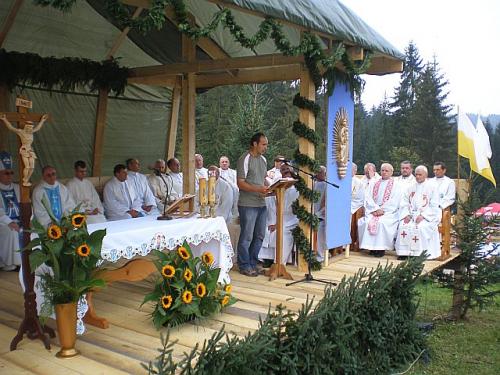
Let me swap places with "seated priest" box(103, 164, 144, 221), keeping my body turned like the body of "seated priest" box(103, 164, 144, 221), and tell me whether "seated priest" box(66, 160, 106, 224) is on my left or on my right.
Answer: on my right

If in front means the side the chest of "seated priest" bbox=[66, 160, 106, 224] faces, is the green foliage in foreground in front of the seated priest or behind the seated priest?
in front

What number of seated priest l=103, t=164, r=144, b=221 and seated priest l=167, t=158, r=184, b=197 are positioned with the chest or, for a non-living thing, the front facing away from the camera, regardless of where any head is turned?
0

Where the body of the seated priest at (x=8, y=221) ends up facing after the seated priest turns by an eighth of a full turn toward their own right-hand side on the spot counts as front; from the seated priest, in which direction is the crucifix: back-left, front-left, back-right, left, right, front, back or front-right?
front

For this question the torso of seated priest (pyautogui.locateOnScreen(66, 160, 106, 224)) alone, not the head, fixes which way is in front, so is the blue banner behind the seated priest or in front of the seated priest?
in front

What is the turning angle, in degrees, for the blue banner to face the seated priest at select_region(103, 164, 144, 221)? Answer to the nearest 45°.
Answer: approximately 135° to its right

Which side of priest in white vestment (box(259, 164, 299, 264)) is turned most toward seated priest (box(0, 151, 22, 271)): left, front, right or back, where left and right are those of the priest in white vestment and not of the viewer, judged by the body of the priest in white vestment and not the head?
right

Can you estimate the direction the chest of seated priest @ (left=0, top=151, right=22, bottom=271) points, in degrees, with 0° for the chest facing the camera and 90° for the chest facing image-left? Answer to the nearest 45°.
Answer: approximately 315°

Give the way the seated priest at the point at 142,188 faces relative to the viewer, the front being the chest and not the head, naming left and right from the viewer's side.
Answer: facing the viewer and to the right of the viewer

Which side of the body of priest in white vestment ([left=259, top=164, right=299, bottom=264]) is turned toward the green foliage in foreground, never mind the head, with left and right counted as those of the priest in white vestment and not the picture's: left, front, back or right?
front
